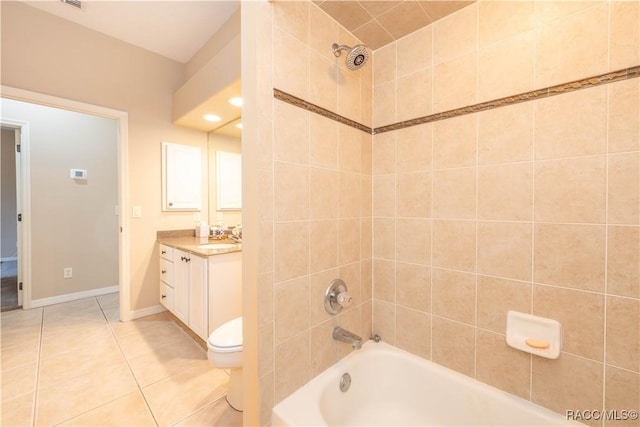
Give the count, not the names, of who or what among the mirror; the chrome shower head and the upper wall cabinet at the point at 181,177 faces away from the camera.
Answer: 0

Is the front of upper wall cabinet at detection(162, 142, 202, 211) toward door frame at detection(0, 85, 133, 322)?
no

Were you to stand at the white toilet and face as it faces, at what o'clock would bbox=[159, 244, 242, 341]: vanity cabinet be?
The vanity cabinet is roughly at 4 o'clock from the white toilet.

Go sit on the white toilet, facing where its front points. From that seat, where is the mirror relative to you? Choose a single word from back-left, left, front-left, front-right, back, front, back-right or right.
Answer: back-right

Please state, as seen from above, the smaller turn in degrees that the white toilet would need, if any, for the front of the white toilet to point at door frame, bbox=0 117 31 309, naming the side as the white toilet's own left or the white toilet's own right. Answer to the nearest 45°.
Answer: approximately 90° to the white toilet's own right

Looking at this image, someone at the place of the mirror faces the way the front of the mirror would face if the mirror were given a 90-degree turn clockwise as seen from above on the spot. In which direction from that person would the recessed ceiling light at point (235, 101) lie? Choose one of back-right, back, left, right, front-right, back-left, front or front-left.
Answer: back-left

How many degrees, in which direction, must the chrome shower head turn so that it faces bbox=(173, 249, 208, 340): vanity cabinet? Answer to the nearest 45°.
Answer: approximately 180°

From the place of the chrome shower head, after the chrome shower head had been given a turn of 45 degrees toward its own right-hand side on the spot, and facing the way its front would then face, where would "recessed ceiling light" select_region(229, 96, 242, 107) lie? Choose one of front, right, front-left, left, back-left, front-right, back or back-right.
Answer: back-right

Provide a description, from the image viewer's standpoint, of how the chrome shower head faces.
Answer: facing the viewer and to the right of the viewer
